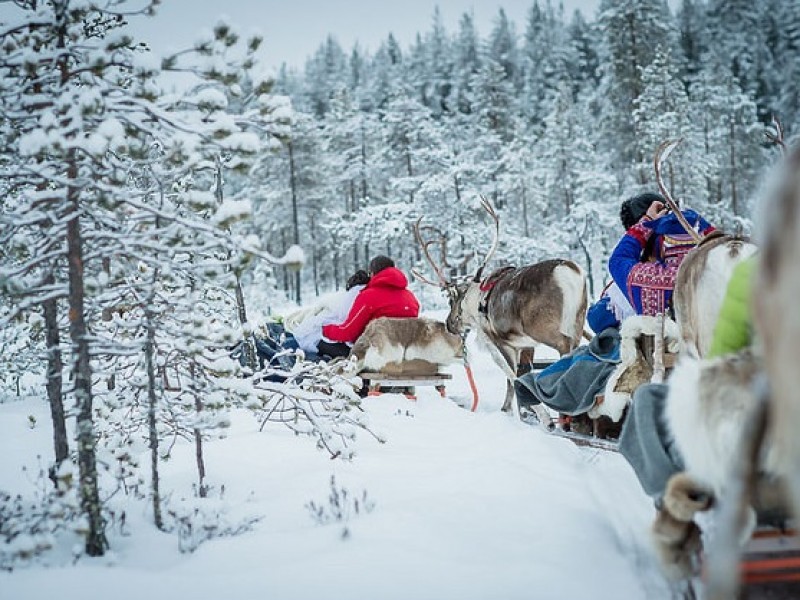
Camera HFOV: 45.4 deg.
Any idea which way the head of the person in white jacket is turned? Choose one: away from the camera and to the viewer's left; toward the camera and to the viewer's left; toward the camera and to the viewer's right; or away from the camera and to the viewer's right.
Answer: away from the camera and to the viewer's left

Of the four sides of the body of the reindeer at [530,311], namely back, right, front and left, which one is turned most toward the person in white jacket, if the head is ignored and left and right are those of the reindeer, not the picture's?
front

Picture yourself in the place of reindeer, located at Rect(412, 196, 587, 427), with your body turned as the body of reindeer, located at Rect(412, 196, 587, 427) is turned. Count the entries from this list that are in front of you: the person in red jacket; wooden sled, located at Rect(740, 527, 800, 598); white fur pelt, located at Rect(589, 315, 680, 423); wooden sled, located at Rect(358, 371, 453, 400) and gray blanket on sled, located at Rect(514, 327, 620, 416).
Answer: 2

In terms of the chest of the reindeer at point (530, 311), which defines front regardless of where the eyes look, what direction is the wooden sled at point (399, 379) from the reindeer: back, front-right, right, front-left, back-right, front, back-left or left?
front

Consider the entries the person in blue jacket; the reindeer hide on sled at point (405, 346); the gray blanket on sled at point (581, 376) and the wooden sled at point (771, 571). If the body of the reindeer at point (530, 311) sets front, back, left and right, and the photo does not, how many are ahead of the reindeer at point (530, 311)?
1

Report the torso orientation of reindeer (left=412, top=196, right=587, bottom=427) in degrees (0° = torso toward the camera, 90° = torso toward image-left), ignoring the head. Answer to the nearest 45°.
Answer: approximately 135°

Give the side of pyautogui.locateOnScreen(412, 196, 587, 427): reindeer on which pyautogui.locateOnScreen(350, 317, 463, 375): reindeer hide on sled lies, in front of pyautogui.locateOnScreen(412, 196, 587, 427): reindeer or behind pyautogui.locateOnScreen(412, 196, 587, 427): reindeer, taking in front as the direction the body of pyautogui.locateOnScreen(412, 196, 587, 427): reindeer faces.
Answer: in front

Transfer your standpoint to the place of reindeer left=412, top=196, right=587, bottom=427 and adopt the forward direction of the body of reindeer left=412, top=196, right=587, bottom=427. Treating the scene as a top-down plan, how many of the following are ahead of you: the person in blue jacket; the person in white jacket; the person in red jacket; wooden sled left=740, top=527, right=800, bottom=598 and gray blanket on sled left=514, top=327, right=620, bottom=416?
2

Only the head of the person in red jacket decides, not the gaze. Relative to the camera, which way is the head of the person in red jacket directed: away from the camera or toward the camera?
away from the camera

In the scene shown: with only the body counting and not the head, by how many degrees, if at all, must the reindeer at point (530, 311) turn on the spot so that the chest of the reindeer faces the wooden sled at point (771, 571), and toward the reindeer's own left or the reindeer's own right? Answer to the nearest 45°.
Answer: approximately 135° to the reindeer's own left

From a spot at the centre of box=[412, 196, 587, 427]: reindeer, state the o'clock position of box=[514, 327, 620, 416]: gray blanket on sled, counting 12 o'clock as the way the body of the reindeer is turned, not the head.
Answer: The gray blanket on sled is roughly at 7 o'clock from the reindeer.

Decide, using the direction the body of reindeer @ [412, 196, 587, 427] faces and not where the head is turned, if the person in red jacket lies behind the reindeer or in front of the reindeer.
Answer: in front

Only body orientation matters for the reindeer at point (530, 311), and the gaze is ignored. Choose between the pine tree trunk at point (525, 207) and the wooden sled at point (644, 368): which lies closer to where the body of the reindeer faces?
the pine tree trunk

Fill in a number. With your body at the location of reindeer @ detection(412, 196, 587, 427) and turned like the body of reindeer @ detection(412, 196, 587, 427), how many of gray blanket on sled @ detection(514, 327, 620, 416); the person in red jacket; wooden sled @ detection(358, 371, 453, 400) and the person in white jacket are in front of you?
3
